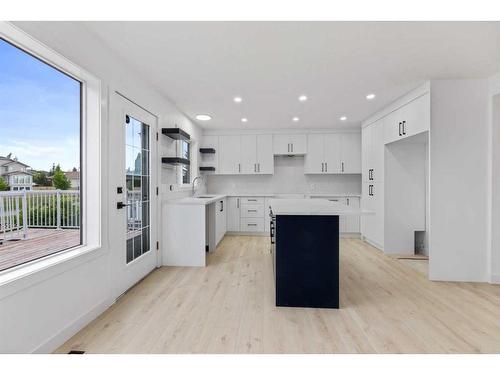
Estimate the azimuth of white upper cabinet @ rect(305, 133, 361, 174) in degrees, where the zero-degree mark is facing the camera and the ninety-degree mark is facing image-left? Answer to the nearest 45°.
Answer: approximately 0°

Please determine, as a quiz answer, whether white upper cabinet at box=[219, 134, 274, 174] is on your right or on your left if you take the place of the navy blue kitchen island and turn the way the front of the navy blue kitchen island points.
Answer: on your right

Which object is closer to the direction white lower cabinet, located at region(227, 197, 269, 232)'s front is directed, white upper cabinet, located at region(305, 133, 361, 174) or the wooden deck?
the wooden deck

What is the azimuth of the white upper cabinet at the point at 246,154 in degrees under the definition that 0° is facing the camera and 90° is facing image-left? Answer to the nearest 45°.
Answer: approximately 0°

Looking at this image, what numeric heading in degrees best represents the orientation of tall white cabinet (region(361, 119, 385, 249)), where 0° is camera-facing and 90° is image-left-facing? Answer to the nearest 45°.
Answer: approximately 45°
